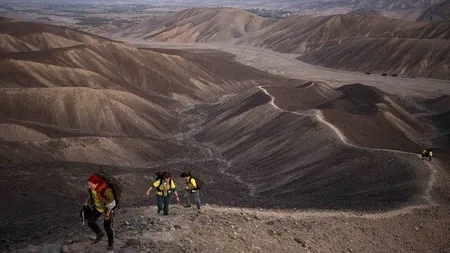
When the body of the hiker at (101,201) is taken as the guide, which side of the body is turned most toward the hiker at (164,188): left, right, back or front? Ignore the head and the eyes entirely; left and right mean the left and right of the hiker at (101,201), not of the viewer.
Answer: back

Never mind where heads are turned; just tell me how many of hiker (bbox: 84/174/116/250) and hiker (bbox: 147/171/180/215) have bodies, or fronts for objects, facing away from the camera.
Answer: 0

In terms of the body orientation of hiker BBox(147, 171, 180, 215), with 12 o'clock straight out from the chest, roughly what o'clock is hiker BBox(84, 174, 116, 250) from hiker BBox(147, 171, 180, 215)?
hiker BBox(84, 174, 116, 250) is roughly at 1 o'clock from hiker BBox(147, 171, 180, 215).

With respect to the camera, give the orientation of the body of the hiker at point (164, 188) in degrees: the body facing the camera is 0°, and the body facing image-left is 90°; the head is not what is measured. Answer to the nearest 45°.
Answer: approximately 0°

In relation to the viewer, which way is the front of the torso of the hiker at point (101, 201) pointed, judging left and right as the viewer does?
facing the viewer and to the left of the viewer
